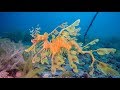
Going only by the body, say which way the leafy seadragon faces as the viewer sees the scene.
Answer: to the viewer's left
